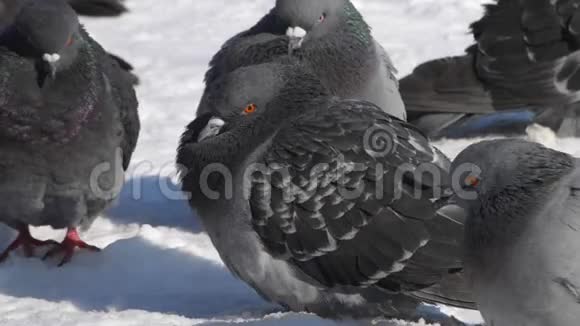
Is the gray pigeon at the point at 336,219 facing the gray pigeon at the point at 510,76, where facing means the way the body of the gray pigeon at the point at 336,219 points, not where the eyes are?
no

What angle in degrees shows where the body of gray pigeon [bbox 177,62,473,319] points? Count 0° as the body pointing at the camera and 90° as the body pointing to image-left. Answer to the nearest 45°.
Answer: approximately 45°

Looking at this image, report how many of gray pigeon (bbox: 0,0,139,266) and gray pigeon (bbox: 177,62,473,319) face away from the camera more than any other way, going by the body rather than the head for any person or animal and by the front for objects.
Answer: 0

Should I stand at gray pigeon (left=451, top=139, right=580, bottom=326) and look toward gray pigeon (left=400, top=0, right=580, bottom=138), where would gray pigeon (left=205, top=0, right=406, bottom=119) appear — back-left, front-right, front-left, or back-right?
front-left

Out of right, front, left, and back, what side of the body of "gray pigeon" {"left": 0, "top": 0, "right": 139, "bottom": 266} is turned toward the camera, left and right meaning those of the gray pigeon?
front

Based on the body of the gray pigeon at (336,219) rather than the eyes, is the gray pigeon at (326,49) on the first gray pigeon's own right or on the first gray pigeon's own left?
on the first gray pigeon's own right

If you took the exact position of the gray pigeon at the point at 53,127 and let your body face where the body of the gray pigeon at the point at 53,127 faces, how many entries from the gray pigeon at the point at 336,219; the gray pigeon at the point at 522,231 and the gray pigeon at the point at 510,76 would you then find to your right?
0

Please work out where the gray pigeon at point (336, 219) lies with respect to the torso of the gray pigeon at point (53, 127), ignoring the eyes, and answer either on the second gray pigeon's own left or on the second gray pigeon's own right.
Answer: on the second gray pigeon's own left

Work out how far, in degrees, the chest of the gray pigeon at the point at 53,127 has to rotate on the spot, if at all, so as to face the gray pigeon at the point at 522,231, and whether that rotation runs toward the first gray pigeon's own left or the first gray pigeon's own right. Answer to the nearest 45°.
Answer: approximately 45° to the first gray pigeon's own left

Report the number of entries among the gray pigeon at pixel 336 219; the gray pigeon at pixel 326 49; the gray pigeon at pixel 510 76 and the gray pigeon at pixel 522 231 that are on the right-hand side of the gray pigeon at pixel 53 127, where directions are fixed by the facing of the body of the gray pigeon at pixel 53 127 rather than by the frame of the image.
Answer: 0

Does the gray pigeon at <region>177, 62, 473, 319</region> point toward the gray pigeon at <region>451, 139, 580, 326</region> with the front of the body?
no

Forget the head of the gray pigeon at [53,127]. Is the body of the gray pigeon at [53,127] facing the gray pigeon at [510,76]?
no
